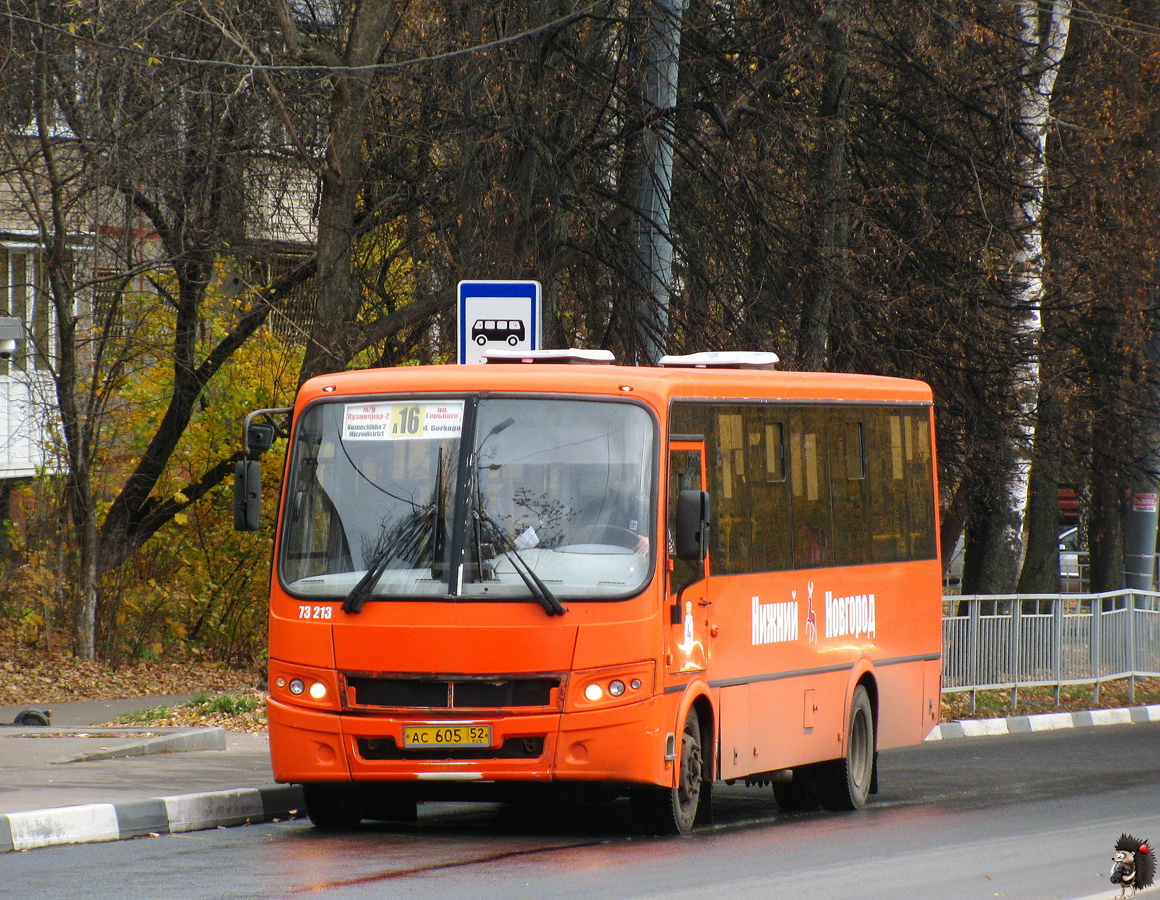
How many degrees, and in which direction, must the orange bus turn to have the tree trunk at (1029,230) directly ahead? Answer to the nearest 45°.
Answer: approximately 180°

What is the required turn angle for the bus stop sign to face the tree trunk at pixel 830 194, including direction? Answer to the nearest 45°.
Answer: approximately 135° to its left

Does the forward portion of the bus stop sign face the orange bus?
yes

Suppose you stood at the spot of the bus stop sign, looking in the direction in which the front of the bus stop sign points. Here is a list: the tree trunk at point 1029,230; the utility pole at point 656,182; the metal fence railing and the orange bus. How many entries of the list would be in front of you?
1

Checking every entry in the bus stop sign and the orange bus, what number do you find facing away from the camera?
0

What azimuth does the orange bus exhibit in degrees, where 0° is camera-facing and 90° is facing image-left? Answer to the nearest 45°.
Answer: approximately 45°

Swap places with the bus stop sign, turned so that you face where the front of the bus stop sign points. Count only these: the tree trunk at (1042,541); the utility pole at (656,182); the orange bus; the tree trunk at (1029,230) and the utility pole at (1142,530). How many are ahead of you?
1

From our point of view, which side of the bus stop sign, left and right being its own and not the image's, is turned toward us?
front

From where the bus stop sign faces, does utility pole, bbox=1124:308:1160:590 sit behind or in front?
behind

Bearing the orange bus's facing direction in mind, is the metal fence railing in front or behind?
behind

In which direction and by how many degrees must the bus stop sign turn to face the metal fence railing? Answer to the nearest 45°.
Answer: approximately 135° to its left
